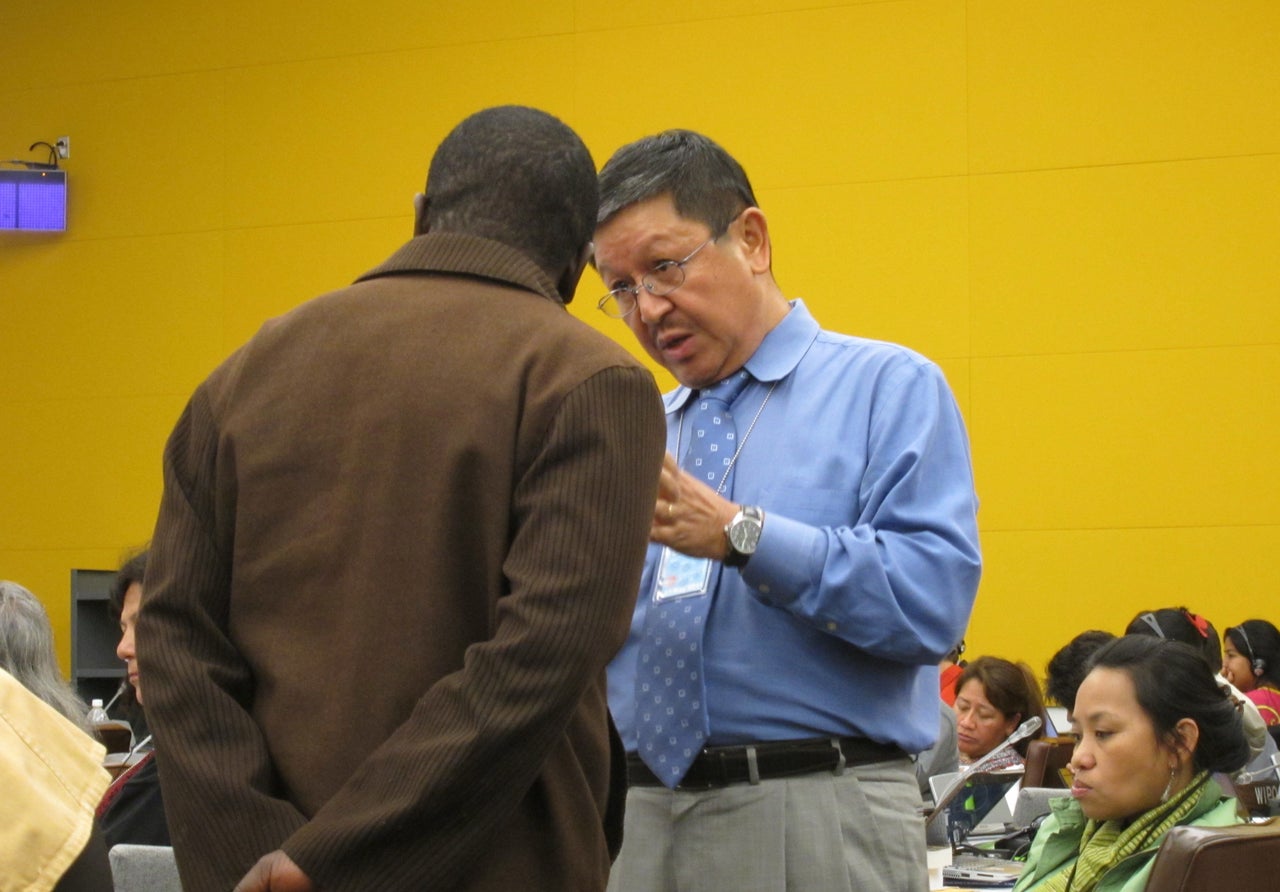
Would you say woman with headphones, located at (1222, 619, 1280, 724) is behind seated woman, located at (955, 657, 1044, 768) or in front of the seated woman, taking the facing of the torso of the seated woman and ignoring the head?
behind

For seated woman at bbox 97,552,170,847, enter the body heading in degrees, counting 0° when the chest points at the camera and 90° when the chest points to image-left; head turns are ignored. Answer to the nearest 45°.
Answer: approximately 45°

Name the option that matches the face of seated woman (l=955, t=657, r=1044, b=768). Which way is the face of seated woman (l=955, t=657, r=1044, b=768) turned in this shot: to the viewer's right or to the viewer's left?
to the viewer's left

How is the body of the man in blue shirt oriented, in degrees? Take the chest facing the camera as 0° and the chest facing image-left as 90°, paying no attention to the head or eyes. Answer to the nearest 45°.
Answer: approximately 45°
